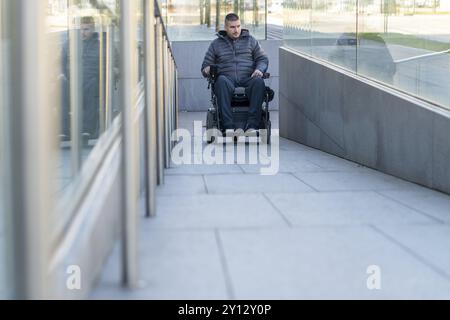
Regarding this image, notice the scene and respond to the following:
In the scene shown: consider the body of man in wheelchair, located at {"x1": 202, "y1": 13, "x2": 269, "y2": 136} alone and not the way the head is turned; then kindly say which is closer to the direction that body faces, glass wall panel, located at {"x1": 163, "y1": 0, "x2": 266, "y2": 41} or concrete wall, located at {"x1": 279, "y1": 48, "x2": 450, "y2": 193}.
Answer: the concrete wall

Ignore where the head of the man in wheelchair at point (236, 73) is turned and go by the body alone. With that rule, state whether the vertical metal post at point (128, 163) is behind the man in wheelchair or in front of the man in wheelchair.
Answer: in front

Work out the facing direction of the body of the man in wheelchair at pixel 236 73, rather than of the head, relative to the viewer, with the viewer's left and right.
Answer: facing the viewer

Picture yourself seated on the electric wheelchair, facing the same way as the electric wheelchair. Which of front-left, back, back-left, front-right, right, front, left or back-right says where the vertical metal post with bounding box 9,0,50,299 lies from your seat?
front

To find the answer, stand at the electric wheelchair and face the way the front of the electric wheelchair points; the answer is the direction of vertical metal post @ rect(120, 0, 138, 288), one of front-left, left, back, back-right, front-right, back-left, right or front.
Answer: front

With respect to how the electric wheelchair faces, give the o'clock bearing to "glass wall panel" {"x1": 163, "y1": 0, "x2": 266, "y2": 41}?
The glass wall panel is roughly at 6 o'clock from the electric wheelchair.

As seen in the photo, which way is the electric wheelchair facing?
toward the camera

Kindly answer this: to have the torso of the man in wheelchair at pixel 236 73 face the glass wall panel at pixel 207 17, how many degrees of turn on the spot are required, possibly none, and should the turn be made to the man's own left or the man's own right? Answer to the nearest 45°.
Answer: approximately 180°

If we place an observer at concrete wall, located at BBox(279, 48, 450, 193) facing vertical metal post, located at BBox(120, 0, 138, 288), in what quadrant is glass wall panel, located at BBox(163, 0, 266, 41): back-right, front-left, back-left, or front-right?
back-right
